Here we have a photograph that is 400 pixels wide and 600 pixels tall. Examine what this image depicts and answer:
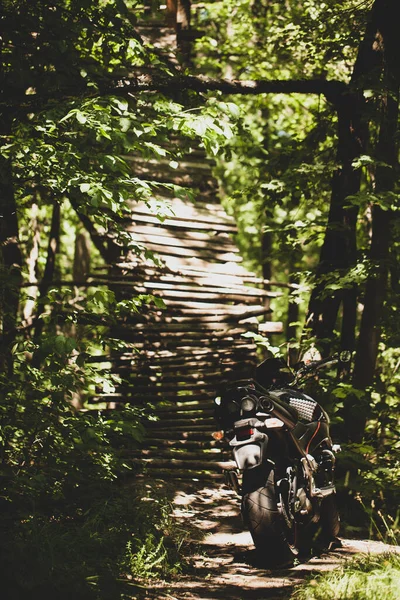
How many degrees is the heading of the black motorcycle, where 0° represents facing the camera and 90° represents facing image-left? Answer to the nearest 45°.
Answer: approximately 225°

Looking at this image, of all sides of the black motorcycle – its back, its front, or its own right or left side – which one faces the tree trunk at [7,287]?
left

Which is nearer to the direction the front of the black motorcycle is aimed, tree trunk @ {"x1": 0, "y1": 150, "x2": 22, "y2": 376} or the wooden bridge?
the wooden bridge

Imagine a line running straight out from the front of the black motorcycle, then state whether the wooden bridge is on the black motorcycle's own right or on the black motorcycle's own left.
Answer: on the black motorcycle's own left
